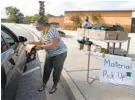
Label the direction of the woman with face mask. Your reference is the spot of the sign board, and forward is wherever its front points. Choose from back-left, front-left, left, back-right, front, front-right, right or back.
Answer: right

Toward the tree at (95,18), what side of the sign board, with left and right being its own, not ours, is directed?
back

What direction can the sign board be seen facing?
toward the camera

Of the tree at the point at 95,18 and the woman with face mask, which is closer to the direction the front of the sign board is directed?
the woman with face mask
